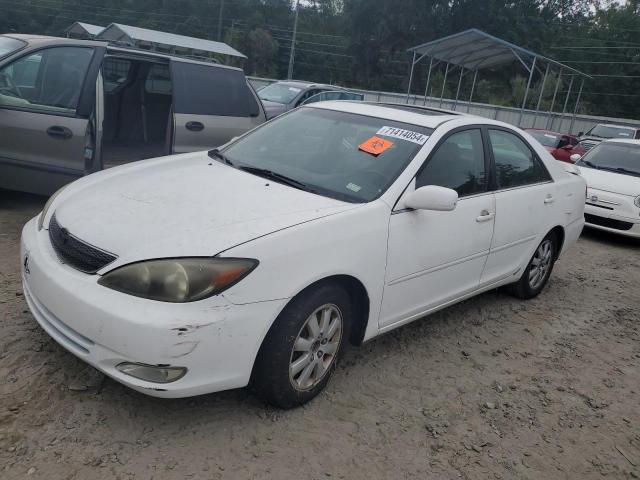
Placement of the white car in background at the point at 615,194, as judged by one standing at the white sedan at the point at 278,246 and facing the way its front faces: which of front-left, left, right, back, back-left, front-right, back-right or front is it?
back

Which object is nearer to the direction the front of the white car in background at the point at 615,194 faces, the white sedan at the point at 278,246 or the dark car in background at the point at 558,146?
the white sedan

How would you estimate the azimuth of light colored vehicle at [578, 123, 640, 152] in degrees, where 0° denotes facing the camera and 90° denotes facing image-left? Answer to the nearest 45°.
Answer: approximately 45°

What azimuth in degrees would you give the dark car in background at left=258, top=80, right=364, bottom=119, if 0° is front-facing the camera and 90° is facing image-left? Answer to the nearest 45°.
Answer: approximately 45°

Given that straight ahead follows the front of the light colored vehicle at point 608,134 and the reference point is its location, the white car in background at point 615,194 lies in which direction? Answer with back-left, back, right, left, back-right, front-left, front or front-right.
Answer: front-left

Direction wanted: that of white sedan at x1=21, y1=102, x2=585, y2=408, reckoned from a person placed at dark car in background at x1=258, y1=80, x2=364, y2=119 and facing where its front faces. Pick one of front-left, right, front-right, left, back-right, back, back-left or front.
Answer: front-left

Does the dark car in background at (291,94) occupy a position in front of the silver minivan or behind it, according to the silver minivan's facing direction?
behind

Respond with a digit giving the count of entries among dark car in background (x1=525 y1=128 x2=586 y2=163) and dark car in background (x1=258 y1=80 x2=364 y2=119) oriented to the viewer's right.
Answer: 0

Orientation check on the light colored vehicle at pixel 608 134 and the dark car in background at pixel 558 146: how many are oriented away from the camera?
0

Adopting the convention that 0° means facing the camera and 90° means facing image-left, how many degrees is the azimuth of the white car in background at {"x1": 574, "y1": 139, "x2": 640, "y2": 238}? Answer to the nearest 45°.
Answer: approximately 45°
